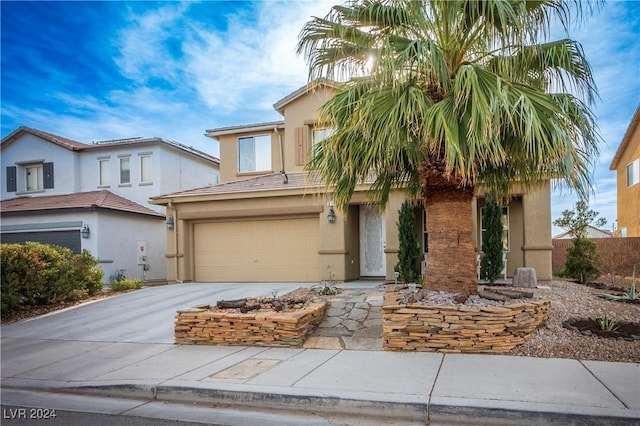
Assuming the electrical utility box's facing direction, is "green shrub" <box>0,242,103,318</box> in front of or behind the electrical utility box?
in front

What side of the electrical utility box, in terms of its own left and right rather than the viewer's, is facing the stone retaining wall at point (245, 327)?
front

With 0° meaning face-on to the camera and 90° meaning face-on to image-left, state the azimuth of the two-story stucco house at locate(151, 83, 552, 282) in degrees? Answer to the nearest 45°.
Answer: approximately 0°

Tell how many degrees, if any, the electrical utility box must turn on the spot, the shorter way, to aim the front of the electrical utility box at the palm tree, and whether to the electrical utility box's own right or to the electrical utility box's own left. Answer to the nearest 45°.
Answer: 0° — it already faces it

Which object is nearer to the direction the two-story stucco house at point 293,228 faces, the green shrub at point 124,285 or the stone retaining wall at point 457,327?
the stone retaining wall

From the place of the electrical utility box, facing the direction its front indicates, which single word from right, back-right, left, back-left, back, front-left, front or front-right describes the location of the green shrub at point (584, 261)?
front-left

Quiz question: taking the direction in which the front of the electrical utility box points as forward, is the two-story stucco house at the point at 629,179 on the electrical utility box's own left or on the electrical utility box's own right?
on the electrical utility box's own left

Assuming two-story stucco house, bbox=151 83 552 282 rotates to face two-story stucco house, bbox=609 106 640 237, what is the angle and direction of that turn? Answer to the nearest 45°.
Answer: approximately 135° to its left

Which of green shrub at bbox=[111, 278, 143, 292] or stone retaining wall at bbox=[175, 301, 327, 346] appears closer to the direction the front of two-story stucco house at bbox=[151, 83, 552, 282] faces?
the stone retaining wall

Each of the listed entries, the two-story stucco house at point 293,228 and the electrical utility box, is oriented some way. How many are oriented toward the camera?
2

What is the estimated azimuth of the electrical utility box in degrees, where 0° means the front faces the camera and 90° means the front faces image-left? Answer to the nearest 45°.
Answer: approximately 0°
